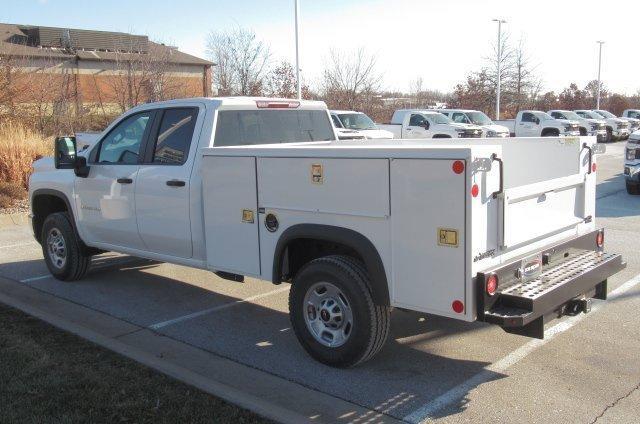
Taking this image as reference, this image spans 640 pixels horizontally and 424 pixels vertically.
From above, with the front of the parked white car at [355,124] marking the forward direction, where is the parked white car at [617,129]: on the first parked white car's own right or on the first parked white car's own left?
on the first parked white car's own left

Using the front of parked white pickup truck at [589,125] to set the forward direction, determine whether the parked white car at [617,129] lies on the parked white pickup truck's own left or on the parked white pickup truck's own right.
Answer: on the parked white pickup truck's own left

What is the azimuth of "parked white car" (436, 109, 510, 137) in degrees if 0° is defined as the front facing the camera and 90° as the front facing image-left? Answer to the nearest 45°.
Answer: approximately 315°

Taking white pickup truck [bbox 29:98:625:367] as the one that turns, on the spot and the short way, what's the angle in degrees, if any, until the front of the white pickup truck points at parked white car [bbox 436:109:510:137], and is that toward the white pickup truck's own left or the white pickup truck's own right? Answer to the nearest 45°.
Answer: approximately 45° to the white pickup truck's own right

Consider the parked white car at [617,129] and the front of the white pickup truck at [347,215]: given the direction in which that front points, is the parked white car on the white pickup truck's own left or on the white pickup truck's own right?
on the white pickup truck's own right

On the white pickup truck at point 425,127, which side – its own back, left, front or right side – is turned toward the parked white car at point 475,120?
left

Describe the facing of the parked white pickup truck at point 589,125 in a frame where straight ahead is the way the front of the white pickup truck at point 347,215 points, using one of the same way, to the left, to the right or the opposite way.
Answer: the opposite way

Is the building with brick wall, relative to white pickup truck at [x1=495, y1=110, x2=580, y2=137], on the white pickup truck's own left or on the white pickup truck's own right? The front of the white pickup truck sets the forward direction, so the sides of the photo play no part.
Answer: on the white pickup truck's own right

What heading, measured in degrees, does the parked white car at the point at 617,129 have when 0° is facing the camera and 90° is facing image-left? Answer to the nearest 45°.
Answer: approximately 315°

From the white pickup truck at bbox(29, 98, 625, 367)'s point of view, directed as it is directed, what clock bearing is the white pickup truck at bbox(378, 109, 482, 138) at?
the white pickup truck at bbox(378, 109, 482, 138) is roughly at 2 o'clock from the white pickup truck at bbox(29, 98, 625, 367).

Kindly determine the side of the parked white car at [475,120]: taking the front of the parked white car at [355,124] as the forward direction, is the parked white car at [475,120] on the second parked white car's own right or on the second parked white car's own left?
on the second parked white car's own left

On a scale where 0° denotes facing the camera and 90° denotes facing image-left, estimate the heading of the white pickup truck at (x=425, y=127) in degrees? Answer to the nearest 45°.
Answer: approximately 315°
